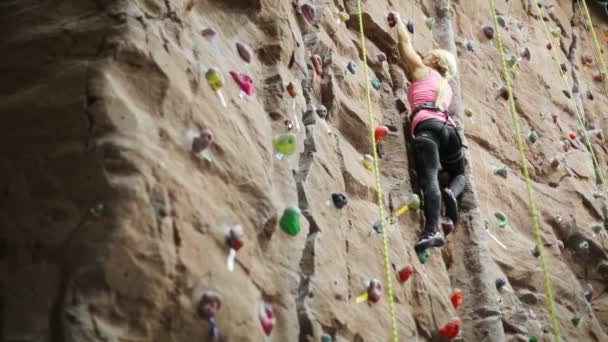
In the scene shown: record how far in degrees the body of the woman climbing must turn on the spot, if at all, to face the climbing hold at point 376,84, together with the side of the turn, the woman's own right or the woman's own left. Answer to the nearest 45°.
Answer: approximately 90° to the woman's own left

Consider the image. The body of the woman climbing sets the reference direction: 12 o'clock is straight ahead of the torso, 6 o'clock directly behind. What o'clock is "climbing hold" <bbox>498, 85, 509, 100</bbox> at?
The climbing hold is roughly at 2 o'clock from the woman climbing.

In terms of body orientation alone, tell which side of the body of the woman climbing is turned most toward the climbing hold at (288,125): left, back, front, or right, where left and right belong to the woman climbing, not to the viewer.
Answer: left

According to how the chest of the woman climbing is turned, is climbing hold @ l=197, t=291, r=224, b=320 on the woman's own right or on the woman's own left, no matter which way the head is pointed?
on the woman's own left

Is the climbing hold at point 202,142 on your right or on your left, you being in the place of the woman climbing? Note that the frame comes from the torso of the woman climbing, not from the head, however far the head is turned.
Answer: on your left

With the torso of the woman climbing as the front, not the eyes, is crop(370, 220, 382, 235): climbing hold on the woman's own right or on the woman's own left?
on the woman's own left

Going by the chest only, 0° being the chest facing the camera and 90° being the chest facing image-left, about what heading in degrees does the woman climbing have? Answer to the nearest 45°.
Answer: approximately 135°

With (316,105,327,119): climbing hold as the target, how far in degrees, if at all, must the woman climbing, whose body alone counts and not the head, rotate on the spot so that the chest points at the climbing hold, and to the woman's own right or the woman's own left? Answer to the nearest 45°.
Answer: approximately 90° to the woman's own left
